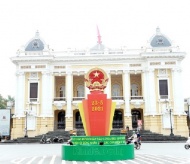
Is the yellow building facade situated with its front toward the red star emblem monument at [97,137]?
yes

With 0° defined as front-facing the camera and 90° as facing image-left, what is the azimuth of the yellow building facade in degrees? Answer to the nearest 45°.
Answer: approximately 0°

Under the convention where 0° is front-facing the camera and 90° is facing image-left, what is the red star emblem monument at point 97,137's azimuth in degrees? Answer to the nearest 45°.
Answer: approximately 0°

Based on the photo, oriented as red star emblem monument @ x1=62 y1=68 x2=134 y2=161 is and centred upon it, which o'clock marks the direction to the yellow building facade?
The yellow building facade is roughly at 6 o'clock from the red star emblem monument.

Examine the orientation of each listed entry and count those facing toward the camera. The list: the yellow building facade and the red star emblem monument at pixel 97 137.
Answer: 2
